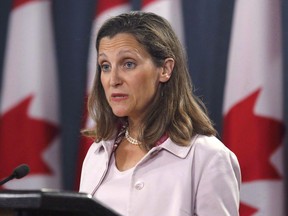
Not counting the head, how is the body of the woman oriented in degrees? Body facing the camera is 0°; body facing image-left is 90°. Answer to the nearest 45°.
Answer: approximately 45°

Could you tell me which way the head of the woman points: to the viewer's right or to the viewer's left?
to the viewer's left

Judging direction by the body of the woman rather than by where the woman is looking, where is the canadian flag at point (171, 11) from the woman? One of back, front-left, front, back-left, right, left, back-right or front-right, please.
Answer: back-right

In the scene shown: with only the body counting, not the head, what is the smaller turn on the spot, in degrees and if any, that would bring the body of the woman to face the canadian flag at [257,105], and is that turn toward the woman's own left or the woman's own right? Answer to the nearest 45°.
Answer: approximately 180°
